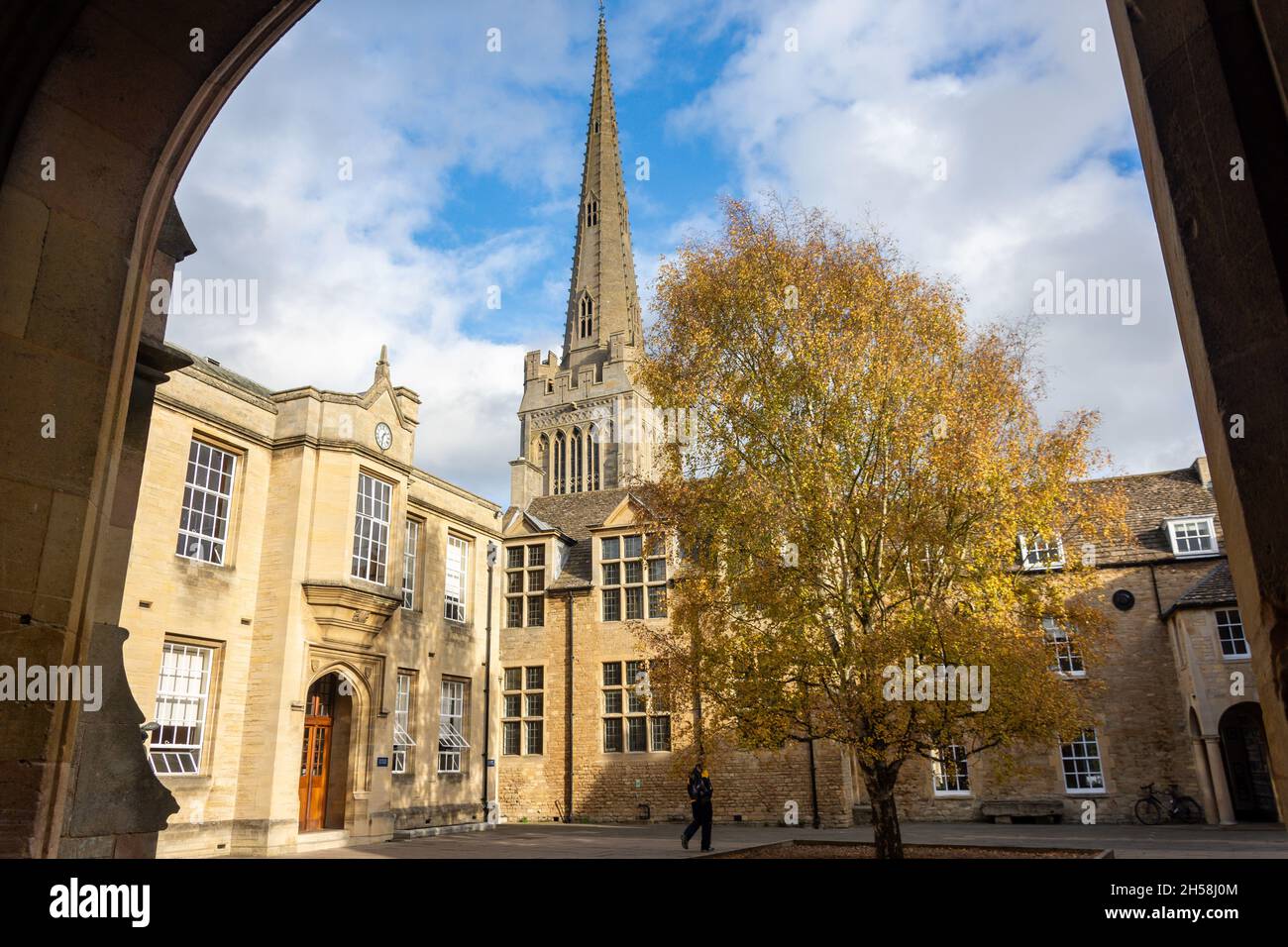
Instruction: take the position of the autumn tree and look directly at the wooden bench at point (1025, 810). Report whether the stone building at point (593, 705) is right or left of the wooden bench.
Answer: left

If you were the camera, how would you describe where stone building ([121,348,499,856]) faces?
facing the viewer and to the right of the viewer

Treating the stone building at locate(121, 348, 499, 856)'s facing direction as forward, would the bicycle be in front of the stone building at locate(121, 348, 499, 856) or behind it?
in front

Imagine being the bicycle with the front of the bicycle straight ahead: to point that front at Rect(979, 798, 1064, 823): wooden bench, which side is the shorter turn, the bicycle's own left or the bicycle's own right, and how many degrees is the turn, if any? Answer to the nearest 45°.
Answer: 0° — it already faces it

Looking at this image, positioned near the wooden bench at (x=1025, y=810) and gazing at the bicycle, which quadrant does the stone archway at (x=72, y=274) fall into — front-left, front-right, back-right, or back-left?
back-right

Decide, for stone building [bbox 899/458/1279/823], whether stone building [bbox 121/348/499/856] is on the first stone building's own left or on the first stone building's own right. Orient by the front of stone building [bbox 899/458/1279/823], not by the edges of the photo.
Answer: on the first stone building's own right

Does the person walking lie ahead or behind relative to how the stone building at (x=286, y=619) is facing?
ahead

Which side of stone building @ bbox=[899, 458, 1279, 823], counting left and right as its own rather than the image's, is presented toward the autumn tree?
front

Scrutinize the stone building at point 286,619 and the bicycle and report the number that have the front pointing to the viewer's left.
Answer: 1

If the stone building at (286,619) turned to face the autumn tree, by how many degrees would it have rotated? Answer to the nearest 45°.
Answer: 0° — it already faces it

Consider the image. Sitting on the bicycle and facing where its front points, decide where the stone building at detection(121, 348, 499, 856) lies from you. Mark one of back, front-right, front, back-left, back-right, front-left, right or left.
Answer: front-left

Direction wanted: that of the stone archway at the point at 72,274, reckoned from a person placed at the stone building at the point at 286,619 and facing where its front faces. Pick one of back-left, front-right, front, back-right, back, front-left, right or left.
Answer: front-right

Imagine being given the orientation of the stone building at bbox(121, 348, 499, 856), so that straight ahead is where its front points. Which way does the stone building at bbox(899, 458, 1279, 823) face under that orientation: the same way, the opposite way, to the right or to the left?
to the right

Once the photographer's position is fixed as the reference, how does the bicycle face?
facing to the left of the viewer

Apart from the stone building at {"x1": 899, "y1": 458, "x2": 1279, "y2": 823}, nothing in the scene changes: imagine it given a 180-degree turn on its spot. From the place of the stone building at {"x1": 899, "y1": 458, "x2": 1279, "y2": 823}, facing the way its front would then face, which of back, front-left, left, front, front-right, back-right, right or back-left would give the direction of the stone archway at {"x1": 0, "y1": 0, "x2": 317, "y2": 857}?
back

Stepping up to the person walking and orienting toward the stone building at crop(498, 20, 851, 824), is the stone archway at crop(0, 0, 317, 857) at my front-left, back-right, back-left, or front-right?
back-left
